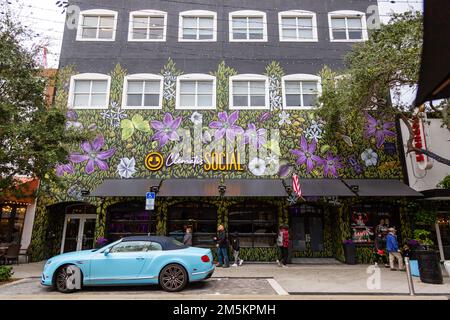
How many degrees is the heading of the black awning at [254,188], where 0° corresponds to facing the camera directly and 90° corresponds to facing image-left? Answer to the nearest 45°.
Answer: approximately 0°

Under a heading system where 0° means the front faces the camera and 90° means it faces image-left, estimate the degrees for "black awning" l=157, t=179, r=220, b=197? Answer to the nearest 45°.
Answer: approximately 0°

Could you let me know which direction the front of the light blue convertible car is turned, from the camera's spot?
facing to the left of the viewer

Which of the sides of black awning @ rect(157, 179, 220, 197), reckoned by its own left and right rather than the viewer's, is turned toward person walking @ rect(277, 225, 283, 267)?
left

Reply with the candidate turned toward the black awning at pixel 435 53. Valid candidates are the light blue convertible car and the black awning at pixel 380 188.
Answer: the black awning at pixel 380 188

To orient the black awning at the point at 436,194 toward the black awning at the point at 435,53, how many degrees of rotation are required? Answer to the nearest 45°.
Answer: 0° — it already faces it

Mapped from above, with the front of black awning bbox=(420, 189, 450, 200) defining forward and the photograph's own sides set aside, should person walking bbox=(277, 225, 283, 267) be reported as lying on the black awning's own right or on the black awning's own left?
on the black awning's own right

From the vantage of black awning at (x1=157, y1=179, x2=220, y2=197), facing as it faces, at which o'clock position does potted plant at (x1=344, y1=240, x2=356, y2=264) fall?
The potted plant is roughly at 9 o'clock from the black awning.

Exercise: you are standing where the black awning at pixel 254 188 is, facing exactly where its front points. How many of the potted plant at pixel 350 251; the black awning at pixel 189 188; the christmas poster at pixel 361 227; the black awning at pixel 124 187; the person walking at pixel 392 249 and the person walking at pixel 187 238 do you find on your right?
3
